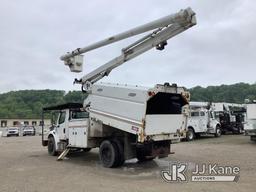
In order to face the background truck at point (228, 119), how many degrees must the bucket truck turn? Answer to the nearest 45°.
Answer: approximately 90° to its right

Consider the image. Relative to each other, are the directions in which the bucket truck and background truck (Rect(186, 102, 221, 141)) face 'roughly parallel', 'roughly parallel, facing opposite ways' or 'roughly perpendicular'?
roughly perpendicular

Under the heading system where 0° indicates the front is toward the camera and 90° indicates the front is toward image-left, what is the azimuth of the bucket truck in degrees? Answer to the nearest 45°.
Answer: approximately 135°

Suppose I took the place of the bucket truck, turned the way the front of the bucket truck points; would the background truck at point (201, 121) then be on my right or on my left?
on my right
